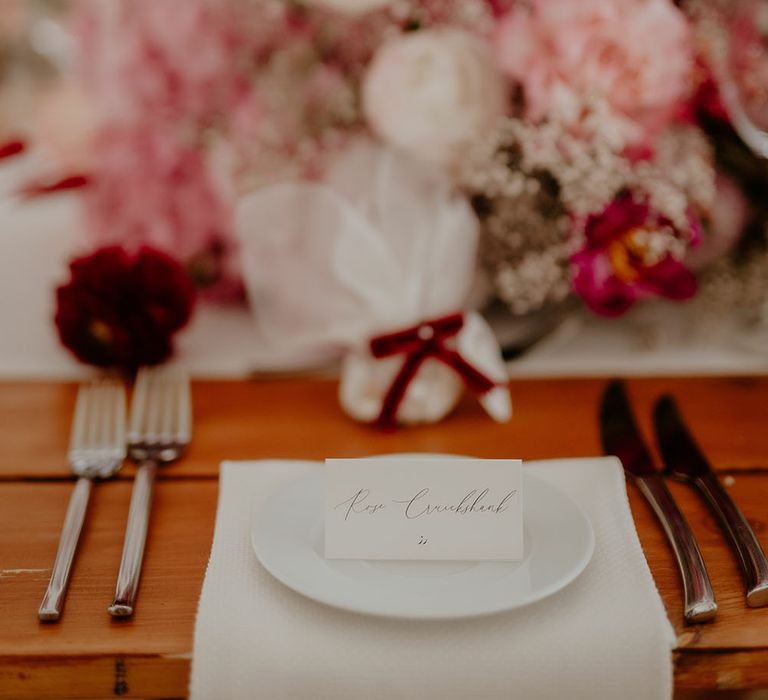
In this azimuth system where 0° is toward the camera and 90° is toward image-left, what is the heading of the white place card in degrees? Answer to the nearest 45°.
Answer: approximately 0°
